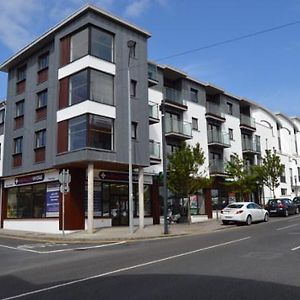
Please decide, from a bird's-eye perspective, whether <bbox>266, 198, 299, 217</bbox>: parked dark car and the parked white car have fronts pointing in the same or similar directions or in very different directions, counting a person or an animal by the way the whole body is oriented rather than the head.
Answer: same or similar directions

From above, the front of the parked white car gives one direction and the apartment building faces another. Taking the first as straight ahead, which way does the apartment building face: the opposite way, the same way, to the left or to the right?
to the right

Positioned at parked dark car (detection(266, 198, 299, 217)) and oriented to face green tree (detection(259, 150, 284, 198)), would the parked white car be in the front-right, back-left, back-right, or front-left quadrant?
back-left

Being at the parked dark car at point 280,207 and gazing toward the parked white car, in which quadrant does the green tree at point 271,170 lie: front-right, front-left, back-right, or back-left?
back-right

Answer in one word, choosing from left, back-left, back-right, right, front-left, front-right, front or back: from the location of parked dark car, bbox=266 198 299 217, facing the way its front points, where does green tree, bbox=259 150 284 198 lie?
front-left
